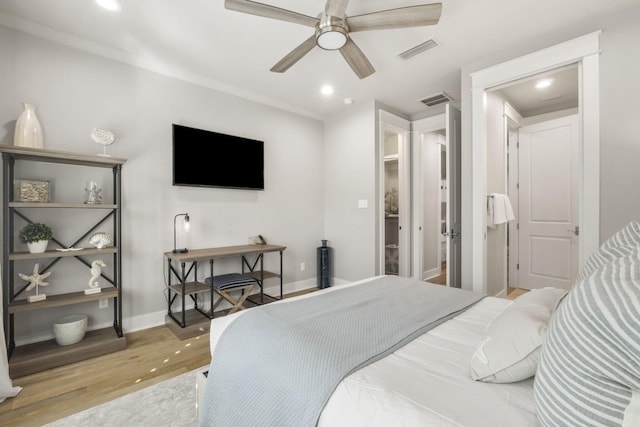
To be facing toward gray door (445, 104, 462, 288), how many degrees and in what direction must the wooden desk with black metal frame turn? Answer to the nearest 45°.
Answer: approximately 45° to its left

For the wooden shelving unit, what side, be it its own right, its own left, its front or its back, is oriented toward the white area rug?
front

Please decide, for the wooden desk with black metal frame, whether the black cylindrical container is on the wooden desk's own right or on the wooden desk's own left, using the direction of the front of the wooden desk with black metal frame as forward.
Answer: on the wooden desk's own left

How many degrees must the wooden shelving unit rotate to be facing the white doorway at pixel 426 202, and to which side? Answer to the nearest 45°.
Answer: approximately 45° to its left

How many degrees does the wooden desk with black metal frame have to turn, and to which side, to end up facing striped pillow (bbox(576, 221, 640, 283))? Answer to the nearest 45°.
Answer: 0° — it already faces it

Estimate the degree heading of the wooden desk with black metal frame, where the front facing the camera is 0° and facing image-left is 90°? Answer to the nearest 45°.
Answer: approximately 315°

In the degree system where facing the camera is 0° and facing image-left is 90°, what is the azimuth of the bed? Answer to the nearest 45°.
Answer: approximately 135°

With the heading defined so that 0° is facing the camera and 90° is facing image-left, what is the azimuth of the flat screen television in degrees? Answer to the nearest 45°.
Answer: approximately 315°
